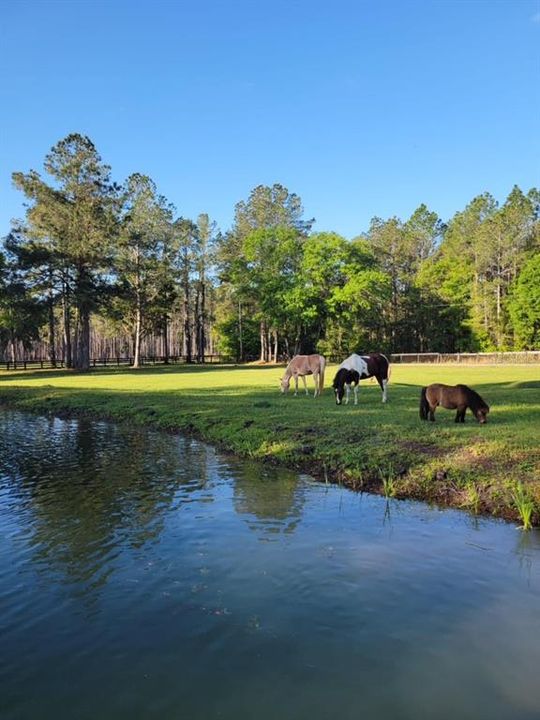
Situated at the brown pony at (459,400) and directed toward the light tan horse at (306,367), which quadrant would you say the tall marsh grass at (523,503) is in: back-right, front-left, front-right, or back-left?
back-left

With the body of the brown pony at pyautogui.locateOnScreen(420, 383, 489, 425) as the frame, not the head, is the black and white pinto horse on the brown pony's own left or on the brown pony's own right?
on the brown pony's own left

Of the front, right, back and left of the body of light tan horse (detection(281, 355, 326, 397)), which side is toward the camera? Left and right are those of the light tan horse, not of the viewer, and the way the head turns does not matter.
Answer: left

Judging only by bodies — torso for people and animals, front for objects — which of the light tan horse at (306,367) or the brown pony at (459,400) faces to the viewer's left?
the light tan horse at (306,367)

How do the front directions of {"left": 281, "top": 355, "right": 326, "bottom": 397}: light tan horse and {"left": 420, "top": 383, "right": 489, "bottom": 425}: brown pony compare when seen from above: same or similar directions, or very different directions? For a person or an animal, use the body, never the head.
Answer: very different directions

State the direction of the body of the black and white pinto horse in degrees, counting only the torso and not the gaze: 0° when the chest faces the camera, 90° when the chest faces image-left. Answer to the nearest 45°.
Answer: approximately 45°

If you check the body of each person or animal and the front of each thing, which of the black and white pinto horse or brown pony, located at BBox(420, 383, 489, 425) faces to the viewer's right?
the brown pony

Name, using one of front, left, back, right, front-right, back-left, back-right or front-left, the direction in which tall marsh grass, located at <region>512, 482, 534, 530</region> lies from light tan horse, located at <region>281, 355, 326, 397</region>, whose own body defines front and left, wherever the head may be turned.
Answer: left

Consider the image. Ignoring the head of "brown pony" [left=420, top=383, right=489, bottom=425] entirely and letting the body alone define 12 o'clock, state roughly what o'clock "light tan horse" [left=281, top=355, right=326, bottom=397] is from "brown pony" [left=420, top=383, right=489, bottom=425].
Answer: "light tan horse" [left=281, top=355, right=326, bottom=397] is roughly at 8 o'clock from "brown pony" [left=420, top=383, right=489, bottom=425].

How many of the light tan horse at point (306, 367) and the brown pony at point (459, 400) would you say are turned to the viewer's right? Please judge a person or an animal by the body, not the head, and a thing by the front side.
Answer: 1

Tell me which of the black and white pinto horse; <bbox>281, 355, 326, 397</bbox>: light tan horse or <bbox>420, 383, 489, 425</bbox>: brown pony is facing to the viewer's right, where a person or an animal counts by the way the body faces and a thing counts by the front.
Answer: <bbox>420, 383, 489, 425</bbox>: brown pony

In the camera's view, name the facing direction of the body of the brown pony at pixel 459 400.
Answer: to the viewer's right
